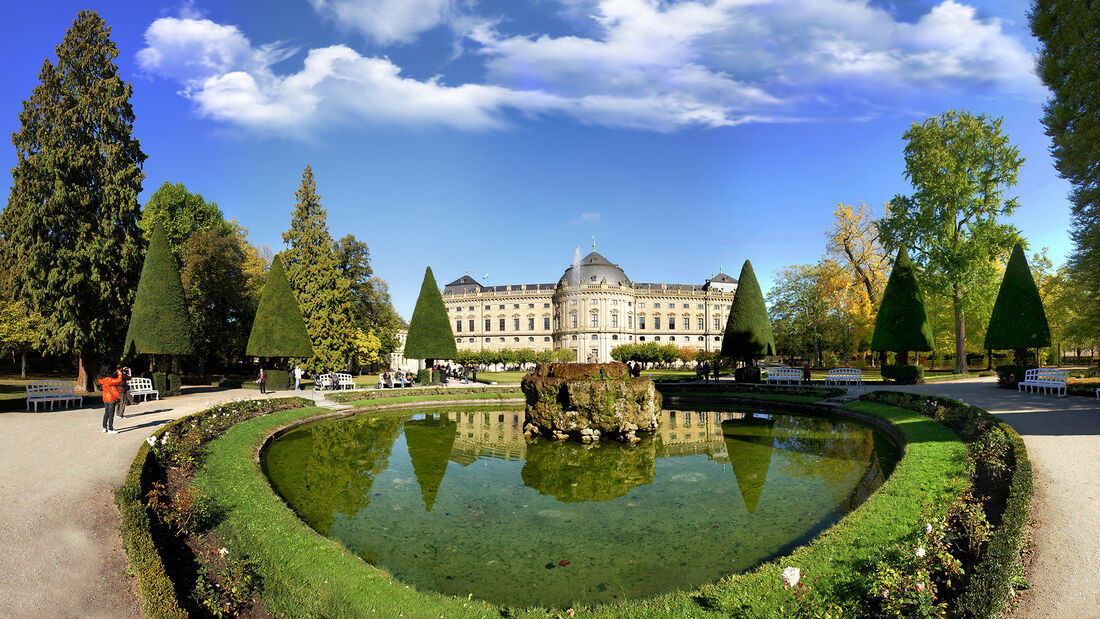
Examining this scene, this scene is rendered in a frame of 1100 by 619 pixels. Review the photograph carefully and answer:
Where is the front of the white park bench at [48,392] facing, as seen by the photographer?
facing the viewer and to the right of the viewer

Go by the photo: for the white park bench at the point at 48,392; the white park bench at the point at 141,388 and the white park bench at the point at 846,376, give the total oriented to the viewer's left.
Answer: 0

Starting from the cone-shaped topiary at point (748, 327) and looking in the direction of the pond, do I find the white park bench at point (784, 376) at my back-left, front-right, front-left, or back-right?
front-left

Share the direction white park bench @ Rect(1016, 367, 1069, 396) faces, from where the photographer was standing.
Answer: facing the viewer and to the left of the viewer

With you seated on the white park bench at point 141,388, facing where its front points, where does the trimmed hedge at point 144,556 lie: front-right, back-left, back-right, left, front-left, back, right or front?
front-right

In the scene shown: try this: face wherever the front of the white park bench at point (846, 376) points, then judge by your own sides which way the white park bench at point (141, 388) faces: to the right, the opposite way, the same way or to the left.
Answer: to the left

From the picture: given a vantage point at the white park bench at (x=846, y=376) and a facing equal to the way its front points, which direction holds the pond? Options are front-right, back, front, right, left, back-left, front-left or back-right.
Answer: front

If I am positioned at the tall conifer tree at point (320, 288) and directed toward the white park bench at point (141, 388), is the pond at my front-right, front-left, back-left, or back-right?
front-left

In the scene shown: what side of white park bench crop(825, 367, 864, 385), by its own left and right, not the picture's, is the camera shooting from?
front

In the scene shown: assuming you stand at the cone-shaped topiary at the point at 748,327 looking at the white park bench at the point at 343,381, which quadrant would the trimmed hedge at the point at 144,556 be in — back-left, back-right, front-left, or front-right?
front-left

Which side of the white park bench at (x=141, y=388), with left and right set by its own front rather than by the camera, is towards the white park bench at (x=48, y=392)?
right

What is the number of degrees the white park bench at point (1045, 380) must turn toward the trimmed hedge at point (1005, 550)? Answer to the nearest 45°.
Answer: approximately 45° to its left

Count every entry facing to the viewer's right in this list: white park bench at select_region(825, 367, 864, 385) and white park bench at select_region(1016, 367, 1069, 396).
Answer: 0
